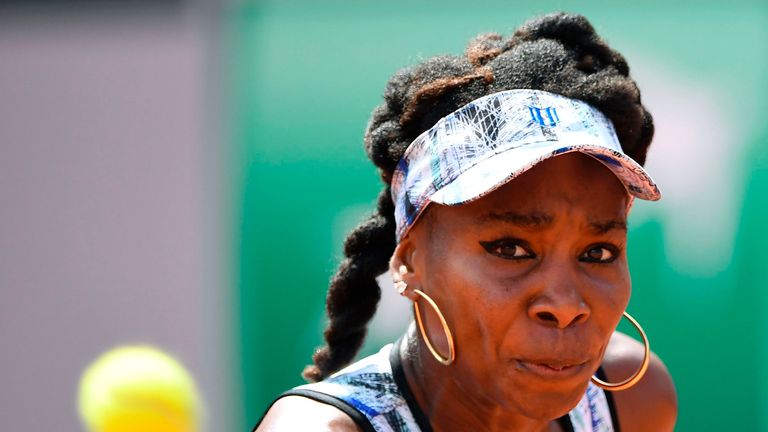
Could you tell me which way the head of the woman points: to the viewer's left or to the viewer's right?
to the viewer's right

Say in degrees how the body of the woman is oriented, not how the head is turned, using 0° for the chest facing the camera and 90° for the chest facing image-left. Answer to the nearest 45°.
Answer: approximately 315°
